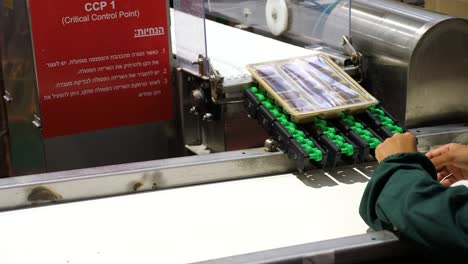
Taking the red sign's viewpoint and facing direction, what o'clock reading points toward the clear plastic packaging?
The clear plastic packaging is roughly at 10 o'clock from the red sign.

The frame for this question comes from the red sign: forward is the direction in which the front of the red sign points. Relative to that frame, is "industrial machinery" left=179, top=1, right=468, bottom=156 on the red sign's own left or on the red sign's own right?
on the red sign's own left

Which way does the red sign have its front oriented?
toward the camera
